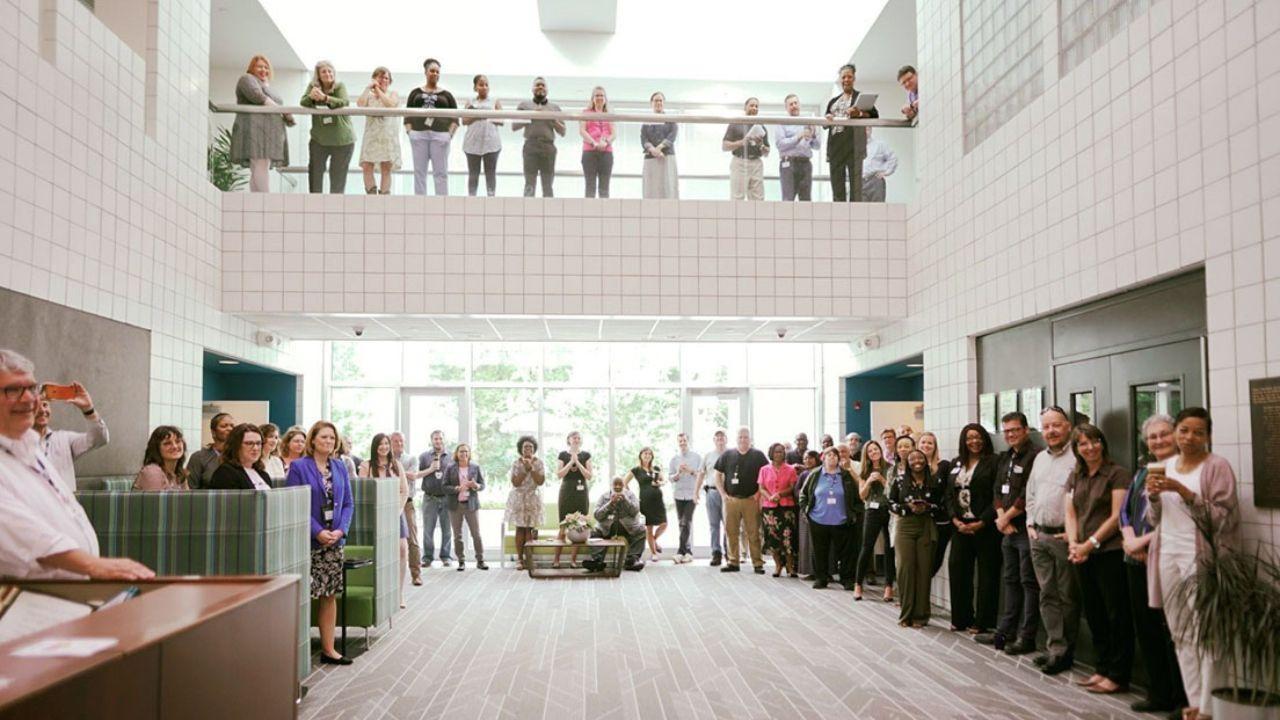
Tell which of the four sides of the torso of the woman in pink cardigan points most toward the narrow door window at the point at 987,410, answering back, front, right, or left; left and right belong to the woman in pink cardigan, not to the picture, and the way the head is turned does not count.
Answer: right

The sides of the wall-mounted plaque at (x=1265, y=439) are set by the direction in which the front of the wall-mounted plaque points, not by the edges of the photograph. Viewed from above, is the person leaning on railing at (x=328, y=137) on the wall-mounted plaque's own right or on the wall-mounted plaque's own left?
on the wall-mounted plaque's own right

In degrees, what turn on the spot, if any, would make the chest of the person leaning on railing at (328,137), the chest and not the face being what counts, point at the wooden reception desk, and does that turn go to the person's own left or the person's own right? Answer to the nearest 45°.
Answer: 0° — they already face it

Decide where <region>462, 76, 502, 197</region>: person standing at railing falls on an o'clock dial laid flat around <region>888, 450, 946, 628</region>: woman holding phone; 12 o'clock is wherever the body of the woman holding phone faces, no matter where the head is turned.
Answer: The person standing at railing is roughly at 3 o'clock from the woman holding phone.
